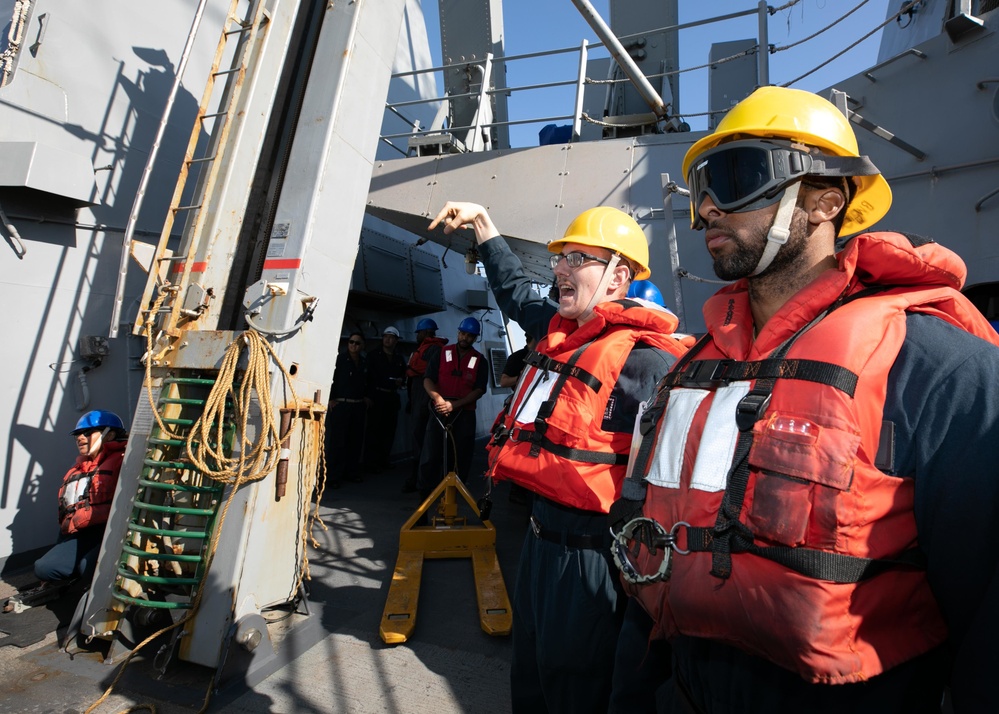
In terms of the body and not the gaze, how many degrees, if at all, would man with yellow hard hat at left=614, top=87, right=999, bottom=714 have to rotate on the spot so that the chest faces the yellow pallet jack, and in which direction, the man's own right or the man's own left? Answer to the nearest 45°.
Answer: approximately 90° to the man's own right

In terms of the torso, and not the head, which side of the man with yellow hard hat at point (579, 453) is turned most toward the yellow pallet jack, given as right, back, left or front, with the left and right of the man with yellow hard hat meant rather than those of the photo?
right

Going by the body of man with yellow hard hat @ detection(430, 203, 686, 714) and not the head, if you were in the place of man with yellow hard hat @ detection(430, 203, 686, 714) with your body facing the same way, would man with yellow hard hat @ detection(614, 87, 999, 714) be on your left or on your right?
on your left

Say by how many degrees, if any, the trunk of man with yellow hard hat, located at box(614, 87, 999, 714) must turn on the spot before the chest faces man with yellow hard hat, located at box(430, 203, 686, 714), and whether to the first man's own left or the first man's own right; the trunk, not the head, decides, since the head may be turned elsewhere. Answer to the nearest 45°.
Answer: approximately 90° to the first man's own right

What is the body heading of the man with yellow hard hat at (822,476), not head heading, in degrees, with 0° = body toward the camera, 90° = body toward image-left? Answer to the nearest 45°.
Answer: approximately 45°

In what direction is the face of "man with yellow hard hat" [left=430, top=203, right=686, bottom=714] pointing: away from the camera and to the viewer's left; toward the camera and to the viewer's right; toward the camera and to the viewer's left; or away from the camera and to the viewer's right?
toward the camera and to the viewer's left

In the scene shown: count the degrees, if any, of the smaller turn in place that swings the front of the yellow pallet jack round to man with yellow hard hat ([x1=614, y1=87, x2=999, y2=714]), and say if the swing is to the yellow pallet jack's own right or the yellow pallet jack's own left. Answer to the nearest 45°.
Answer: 0° — it already faces them

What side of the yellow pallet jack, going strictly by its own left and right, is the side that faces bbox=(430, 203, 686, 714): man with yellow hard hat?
front

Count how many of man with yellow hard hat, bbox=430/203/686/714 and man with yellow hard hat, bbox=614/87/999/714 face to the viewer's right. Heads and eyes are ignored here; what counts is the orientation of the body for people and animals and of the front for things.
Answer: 0

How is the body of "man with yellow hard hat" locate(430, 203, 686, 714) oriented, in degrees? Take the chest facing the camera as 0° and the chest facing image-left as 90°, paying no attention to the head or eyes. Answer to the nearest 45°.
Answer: approximately 45°

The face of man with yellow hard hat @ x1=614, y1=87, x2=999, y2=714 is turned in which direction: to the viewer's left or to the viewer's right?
to the viewer's left

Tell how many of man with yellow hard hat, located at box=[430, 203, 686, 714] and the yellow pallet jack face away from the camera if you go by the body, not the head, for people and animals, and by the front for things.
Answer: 0
